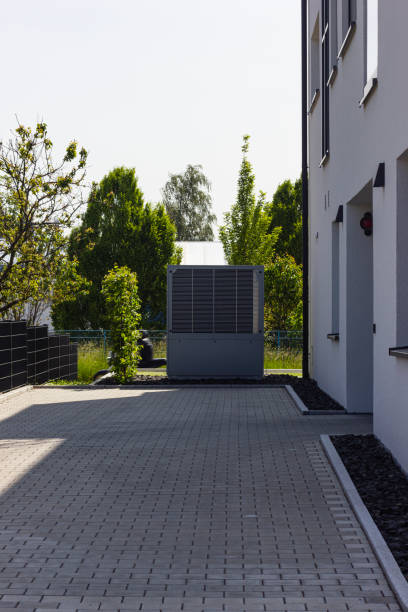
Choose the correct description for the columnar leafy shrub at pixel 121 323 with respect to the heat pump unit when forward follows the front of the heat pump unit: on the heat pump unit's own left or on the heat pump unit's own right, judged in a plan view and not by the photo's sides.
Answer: on the heat pump unit's own right

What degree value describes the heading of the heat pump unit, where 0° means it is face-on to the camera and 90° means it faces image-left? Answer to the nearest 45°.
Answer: approximately 0°

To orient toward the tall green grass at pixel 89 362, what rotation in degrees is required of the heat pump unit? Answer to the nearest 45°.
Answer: approximately 135° to its right

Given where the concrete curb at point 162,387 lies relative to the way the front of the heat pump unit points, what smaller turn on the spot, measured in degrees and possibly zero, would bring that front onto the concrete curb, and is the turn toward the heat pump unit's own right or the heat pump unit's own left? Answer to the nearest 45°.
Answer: approximately 45° to the heat pump unit's own right

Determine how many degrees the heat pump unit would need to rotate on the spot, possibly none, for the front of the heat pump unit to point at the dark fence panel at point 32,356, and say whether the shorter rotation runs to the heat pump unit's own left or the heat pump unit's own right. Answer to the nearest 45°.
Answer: approximately 90° to the heat pump unit's own right

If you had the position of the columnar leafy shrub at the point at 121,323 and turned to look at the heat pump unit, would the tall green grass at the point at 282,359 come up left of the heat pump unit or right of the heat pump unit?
left

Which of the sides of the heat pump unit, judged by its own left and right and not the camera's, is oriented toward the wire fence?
back

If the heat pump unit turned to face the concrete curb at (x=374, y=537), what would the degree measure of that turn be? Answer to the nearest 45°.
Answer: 0° — it already faces it

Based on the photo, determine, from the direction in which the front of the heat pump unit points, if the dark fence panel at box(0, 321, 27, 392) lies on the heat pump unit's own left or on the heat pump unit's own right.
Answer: on the heat pump unit's own right

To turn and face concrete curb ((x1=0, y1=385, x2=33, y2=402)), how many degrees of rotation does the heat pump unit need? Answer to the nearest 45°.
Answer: approximately 45° to its right
